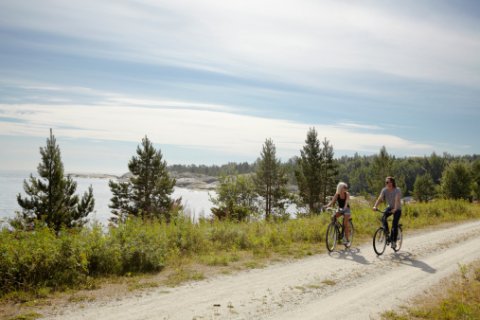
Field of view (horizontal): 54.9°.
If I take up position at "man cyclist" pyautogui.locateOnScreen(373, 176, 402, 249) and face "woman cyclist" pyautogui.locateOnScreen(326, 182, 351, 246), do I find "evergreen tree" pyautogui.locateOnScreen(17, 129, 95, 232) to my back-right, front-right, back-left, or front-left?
front-right

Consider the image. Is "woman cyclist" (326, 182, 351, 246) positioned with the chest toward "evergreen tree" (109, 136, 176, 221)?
no

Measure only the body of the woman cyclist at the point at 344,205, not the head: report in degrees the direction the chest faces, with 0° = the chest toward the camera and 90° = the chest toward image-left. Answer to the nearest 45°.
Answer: approximately 45°

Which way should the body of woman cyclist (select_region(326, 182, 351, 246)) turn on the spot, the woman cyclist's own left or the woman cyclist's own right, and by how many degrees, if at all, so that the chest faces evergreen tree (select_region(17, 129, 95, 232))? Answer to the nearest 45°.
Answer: approximately 90° to the woman cyclist's own right

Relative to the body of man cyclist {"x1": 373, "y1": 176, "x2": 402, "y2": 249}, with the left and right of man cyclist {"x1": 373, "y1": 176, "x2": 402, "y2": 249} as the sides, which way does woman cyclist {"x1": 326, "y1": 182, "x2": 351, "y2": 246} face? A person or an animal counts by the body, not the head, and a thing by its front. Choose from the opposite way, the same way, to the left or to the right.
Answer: the same way

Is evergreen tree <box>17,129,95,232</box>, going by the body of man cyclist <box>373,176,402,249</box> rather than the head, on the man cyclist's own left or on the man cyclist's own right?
on the man cyclist's own right

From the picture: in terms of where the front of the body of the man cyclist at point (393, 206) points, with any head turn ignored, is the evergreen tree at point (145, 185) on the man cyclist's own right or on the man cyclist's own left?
on the man cyclist's own right

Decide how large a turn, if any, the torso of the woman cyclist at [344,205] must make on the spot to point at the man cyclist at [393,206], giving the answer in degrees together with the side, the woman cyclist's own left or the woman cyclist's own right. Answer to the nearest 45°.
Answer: approximately 135° to the woman cyclist's own left

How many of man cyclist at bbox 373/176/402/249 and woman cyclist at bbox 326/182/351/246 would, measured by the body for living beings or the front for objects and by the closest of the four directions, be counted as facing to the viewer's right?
0

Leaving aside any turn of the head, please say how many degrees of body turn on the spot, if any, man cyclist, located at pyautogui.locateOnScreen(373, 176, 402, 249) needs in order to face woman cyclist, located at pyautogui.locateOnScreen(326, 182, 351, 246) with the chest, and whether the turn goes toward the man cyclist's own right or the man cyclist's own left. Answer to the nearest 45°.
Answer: approximately 45° to the man cyclist's own right

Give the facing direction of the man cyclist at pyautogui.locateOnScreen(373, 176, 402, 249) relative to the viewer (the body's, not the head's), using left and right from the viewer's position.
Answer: facing the viewer and to the left of the viewer
